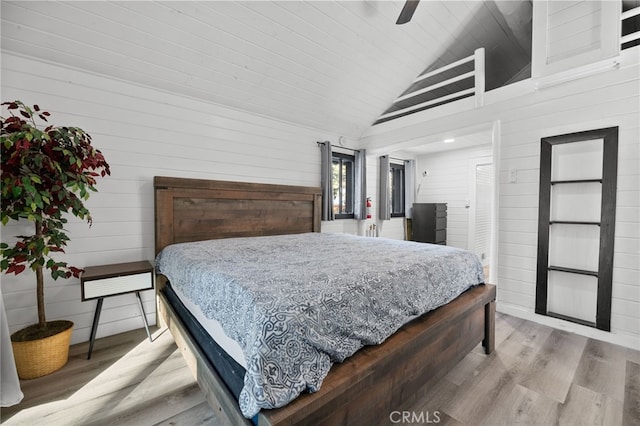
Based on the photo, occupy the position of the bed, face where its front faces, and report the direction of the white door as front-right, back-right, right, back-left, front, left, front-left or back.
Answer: left

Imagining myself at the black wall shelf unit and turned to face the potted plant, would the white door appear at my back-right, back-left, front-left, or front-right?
back-right

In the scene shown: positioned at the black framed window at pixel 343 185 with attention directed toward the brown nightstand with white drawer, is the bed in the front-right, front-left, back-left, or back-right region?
front-left

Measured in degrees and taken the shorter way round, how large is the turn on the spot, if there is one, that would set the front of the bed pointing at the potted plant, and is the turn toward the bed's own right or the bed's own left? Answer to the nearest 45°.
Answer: approximately 135° to the bed's own right

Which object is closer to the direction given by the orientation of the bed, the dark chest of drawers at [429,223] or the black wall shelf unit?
the black wall shelf unit

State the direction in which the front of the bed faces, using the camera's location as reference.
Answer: facing the viewer and to the right of the viewer

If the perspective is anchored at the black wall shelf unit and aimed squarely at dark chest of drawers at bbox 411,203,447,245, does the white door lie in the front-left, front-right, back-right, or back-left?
front-right

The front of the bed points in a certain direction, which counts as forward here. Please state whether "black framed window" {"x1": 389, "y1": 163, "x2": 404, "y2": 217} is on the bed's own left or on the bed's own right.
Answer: on the bed's own left

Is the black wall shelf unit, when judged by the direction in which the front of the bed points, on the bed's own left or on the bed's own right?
on the bed's own left

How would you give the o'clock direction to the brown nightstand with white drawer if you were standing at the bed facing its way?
The brown nightstand with white drawer is roughly at 5 o'clock from the bed.

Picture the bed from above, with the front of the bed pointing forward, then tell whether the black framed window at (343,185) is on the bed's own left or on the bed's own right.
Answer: on the bed's own left

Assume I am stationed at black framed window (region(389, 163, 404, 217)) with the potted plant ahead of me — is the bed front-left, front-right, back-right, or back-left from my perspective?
front-left

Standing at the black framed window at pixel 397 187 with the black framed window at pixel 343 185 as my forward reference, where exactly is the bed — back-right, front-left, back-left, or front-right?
front-left

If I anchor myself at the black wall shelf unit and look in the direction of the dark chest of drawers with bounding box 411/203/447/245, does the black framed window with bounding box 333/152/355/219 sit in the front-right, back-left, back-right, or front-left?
front-left

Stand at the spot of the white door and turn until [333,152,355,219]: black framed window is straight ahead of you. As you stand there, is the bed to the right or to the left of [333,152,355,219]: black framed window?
left
